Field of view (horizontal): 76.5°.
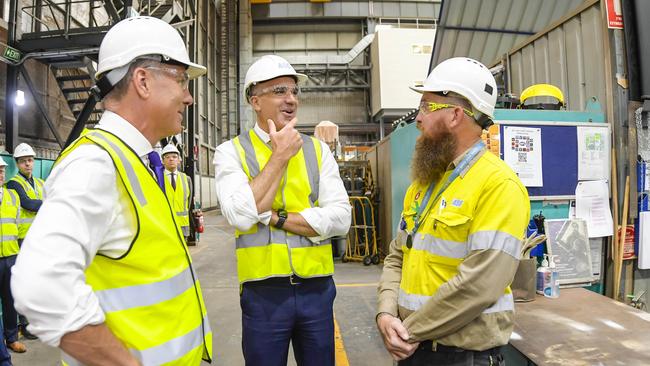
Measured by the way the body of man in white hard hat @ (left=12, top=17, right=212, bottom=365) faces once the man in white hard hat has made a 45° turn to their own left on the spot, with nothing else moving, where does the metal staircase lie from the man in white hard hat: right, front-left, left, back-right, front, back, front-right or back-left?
front-left

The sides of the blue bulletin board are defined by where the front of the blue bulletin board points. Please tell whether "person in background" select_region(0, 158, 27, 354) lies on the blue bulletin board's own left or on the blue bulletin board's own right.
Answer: on the blue bulletin board's own right

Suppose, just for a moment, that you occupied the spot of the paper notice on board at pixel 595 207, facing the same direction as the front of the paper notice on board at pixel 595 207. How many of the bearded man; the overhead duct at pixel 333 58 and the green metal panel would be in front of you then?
1

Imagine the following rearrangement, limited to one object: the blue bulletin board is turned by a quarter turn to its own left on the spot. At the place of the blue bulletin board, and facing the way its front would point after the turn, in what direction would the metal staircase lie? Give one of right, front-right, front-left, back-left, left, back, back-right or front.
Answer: back

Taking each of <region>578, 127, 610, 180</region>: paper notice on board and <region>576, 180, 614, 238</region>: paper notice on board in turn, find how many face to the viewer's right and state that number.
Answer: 0

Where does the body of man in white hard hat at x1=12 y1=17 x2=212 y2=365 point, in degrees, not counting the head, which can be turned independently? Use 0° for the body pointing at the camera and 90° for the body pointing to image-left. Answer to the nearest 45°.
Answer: approximately 270°

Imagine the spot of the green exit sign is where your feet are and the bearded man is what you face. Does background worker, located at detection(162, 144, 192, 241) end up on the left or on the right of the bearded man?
left

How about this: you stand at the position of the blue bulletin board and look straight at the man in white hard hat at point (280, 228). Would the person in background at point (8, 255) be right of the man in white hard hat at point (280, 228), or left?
right

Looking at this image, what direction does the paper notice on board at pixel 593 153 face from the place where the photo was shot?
facing the viewer

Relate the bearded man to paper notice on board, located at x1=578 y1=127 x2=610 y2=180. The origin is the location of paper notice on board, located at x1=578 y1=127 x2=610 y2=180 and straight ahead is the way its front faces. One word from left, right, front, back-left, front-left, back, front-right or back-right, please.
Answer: front
